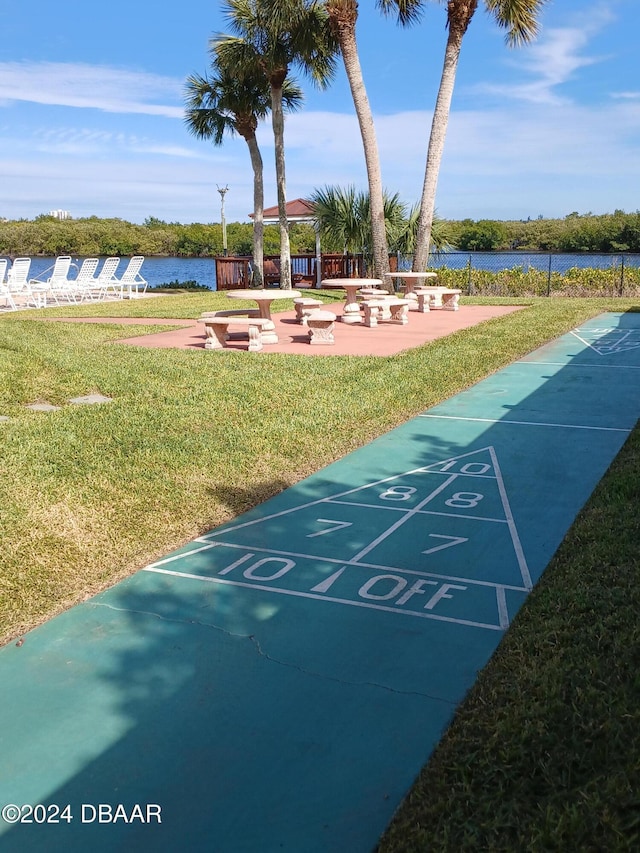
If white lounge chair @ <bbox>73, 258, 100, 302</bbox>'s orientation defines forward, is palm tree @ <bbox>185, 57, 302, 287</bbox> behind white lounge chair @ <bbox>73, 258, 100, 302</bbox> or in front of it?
behind

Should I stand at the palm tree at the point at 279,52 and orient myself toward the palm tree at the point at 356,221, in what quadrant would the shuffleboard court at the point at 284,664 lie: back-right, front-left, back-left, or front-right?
back-right

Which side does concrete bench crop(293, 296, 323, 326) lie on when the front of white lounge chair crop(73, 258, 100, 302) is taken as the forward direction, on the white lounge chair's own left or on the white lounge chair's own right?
on the white lounge chair's own left

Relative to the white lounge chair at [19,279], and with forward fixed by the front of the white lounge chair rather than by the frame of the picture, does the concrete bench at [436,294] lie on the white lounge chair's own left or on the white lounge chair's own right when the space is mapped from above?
on the white lounge chair's own left

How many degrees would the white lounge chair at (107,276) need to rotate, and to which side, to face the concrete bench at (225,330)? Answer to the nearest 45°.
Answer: approximately 45° to its left

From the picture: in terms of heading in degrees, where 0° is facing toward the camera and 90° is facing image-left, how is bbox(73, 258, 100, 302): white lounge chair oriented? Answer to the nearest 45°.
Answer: approximately 45°
